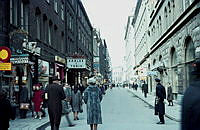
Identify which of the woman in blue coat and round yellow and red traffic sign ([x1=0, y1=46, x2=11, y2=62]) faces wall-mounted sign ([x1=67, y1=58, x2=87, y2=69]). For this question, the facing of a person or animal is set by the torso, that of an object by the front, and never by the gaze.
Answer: the woman in blue coat

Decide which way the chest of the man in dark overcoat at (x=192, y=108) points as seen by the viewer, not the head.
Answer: away from the camera

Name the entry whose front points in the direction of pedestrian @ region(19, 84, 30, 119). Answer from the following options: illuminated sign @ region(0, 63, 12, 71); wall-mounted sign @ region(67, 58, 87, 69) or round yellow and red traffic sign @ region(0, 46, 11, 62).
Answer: the wall-mounted sign

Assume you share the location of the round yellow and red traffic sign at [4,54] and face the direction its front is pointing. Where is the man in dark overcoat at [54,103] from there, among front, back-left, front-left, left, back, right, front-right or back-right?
front-left

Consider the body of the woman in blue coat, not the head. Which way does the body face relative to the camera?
away from the camera

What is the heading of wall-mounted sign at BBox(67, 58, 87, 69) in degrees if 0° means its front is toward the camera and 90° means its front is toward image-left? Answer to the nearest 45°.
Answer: approximately 0°

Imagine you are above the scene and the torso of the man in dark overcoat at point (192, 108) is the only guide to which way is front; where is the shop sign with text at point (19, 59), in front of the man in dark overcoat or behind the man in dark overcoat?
in front

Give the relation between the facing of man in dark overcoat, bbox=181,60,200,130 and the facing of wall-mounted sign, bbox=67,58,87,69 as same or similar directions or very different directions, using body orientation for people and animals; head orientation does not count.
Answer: very different directions

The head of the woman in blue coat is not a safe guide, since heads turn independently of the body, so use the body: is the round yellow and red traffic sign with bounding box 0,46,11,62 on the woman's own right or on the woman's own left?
on the woman's own left
